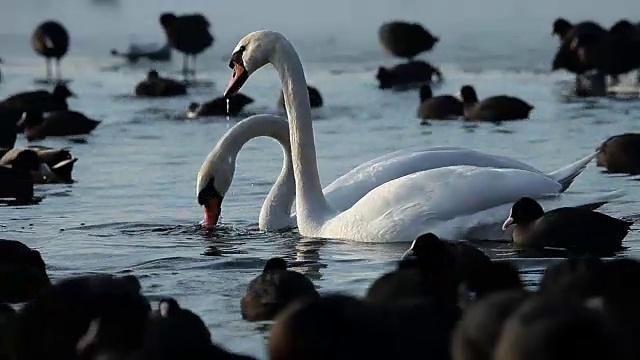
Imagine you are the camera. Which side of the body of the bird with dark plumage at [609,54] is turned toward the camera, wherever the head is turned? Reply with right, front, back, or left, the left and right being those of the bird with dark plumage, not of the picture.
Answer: left

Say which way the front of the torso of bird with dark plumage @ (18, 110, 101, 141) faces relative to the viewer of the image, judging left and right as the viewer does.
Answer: facing to the left of the viewer

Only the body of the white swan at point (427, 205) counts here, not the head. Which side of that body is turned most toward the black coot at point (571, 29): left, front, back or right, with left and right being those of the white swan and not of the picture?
right

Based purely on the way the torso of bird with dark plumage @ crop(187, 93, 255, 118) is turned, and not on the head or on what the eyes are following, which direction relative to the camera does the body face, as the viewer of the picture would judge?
to the viewer's left

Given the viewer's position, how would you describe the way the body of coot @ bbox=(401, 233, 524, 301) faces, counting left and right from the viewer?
facing to the left of the viewer

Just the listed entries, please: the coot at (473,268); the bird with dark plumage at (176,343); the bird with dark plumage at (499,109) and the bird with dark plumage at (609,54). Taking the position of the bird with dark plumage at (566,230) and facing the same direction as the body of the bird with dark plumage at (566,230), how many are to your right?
2

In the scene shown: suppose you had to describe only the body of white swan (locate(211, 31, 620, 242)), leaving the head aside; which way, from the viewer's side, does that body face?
to the viewer's left
